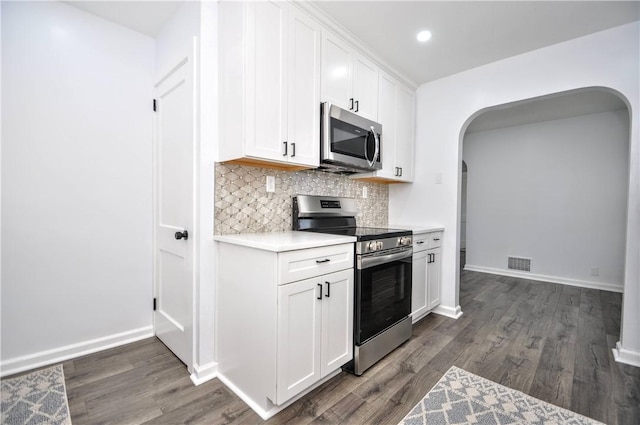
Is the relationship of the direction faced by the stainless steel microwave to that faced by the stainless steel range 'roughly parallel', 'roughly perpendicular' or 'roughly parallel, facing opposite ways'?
roughly parallel

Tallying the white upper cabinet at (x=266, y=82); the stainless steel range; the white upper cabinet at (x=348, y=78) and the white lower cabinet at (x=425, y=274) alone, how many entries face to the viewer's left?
0

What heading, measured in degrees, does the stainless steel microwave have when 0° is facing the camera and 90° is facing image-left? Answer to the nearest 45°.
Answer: approximately 315°

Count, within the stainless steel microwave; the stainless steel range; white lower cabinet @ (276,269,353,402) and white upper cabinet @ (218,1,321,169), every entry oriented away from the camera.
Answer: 0

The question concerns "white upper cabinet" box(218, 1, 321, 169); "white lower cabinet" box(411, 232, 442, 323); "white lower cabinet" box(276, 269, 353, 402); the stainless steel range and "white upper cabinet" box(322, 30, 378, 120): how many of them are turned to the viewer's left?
0

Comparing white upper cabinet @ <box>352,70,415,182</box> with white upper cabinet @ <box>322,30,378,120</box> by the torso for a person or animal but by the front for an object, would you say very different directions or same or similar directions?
same or similar directions

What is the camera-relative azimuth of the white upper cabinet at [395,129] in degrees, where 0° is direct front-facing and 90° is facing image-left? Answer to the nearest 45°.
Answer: approximately 315°

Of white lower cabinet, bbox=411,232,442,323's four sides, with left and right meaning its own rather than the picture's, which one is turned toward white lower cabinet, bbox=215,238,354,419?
right

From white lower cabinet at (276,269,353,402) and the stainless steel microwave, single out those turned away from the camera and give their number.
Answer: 0

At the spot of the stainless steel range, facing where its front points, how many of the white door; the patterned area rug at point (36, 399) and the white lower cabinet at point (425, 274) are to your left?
1

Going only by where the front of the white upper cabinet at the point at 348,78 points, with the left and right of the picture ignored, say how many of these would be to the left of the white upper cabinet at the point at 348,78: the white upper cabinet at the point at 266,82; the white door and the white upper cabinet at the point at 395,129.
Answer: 1

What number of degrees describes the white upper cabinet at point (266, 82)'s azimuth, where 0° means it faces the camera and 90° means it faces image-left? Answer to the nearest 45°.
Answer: approximately 315°

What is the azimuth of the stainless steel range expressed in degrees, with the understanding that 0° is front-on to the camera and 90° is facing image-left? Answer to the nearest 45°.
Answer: approximately 315°

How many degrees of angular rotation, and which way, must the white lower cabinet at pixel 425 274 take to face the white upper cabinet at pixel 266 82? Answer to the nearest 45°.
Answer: approximately 90° to its right

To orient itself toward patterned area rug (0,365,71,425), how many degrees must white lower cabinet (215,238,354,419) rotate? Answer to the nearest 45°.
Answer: approximately 135° to its right
